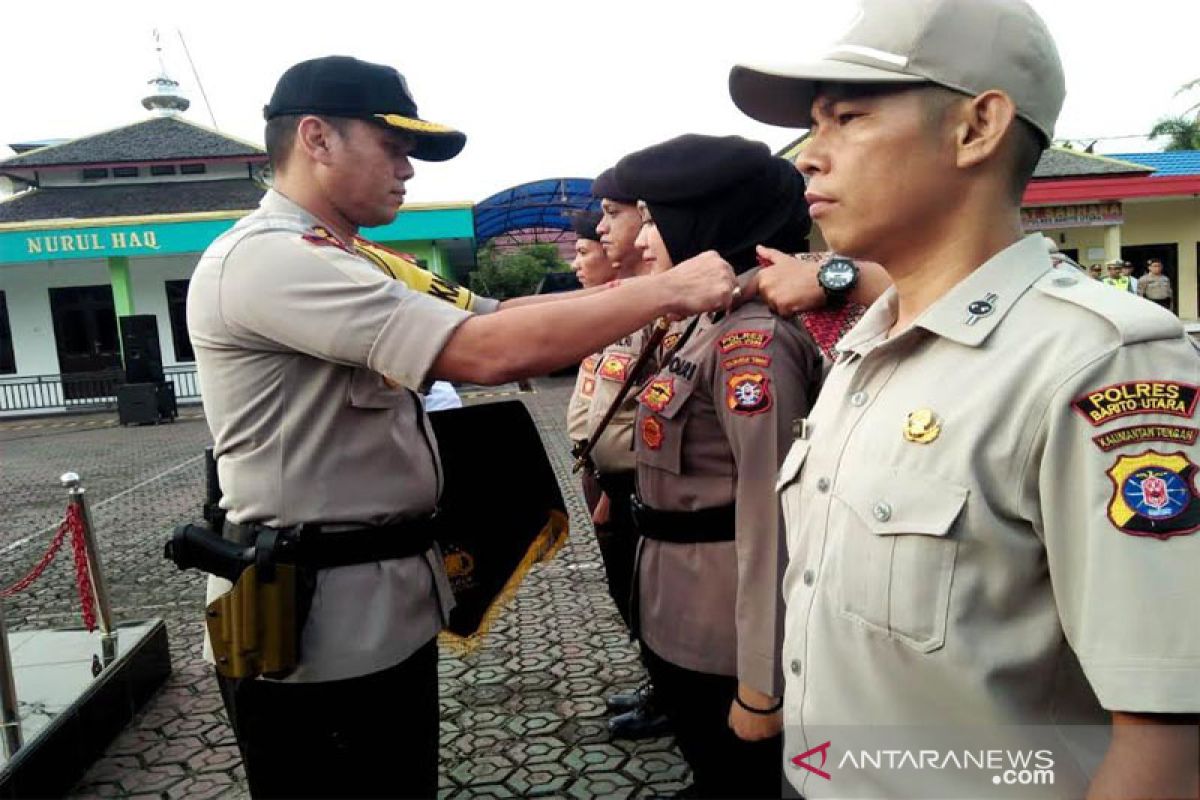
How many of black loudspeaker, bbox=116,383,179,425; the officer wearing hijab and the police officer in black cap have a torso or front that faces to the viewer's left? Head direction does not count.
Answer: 1

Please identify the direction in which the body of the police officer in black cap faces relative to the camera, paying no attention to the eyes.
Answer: to the viewer's right

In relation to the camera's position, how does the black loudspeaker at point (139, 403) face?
facing the viewer and to the right of the viewer

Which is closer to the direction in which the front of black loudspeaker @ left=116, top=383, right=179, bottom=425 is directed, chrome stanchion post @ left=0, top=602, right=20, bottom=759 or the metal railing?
the chrome stanchion post

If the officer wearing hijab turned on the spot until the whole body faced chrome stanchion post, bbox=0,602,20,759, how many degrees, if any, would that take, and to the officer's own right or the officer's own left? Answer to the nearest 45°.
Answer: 0° — they already face it

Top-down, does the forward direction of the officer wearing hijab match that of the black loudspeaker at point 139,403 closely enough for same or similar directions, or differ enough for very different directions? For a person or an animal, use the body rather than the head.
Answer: very different directions

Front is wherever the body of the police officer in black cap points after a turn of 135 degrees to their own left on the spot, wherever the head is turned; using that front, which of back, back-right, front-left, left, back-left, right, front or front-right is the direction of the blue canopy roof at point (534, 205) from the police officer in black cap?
front-right

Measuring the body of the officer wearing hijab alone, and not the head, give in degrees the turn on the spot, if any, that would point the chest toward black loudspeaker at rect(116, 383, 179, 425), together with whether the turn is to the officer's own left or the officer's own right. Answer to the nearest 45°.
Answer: approximately 45° to the officer's own right

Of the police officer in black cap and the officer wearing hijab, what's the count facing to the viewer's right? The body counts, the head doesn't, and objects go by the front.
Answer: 1

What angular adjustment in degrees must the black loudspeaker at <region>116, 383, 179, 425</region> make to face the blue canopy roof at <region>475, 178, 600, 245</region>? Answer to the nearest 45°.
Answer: approximately 90° to its left

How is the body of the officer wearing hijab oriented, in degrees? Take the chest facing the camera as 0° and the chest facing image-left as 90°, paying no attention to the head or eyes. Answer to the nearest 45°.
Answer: approximately 90°

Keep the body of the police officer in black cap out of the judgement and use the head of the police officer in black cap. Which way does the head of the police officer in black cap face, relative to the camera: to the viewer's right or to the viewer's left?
to the viewer's right

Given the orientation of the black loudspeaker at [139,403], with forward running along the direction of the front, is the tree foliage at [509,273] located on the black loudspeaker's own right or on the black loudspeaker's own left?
on the black loudspeaker's own left

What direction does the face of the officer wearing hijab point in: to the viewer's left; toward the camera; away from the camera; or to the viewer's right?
to the viewer's left

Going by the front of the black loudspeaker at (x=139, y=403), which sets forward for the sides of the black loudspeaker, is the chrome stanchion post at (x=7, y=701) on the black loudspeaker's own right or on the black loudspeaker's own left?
on the black loudspeaker's own right
